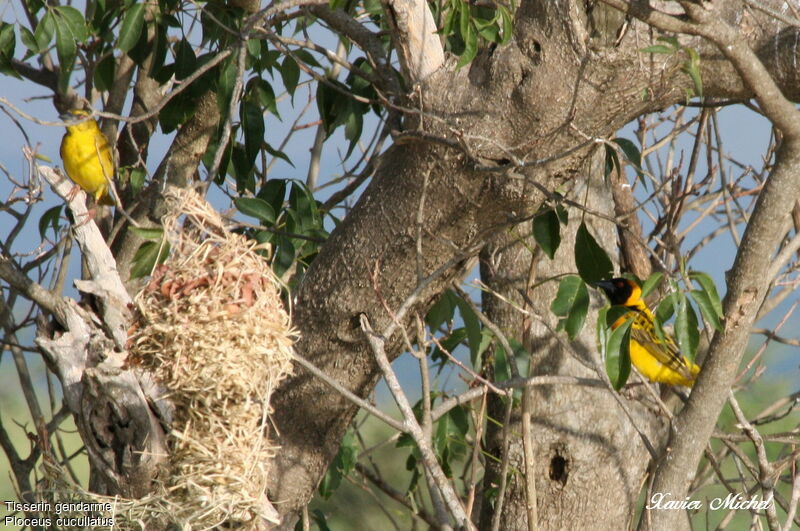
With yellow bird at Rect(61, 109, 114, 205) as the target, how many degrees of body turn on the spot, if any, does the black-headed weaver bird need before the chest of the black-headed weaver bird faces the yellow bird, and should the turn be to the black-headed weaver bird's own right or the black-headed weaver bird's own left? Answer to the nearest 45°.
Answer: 0° — it already faces it

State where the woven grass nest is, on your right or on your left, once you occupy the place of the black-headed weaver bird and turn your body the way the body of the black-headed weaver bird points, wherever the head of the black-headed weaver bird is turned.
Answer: on your left

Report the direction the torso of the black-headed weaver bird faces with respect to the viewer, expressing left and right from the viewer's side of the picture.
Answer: facing to the left of the viewer

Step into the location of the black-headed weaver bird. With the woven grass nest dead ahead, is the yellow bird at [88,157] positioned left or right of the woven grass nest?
right

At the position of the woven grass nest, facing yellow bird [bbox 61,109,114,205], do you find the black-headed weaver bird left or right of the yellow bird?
right

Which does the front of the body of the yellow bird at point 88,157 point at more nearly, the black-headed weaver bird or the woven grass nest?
the woven grass nest

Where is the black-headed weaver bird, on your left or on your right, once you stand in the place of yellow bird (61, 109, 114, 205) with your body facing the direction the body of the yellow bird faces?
on your left
